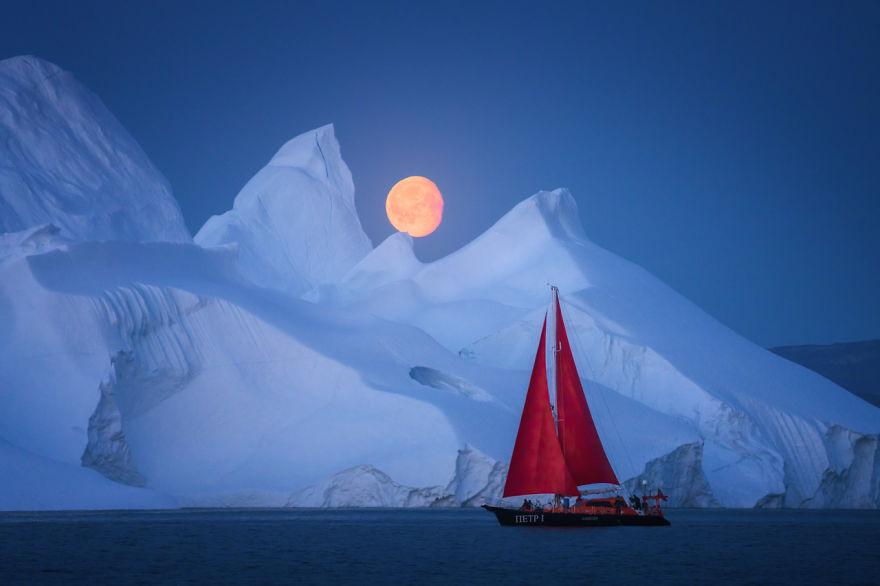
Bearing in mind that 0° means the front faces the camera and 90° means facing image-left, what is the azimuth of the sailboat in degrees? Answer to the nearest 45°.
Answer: approximately 90°
